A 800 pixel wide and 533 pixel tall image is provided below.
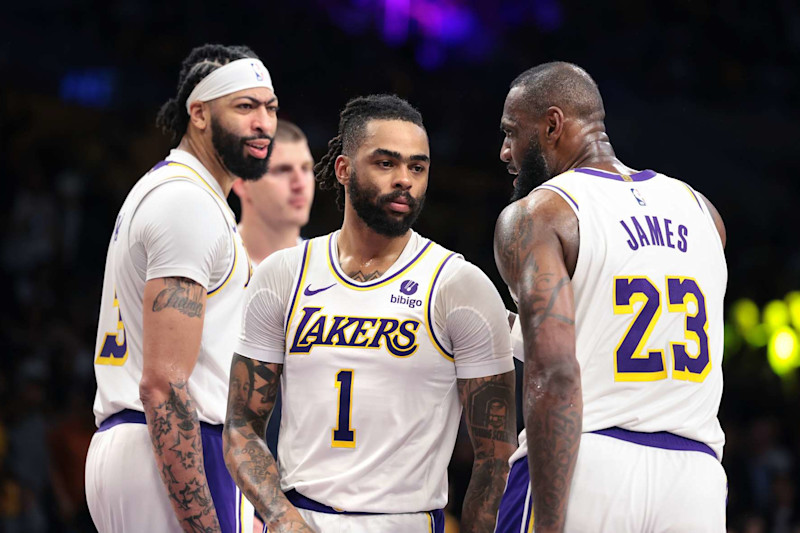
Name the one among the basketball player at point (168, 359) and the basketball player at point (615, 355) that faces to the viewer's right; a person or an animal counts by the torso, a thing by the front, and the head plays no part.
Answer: the basketball player at point (168, 359)

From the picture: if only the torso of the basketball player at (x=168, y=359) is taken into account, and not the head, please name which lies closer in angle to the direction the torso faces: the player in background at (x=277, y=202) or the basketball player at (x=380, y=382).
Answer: the basketball player

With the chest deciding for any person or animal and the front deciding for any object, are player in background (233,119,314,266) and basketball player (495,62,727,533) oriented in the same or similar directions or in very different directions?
very different directions

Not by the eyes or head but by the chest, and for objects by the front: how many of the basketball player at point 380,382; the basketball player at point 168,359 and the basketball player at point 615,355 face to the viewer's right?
1

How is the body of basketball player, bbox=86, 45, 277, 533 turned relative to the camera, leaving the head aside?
to the viewer's right

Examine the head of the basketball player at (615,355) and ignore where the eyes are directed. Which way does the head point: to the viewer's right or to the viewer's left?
to the viewer's left

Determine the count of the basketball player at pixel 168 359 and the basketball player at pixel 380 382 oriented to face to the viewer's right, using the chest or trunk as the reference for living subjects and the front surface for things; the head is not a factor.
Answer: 1

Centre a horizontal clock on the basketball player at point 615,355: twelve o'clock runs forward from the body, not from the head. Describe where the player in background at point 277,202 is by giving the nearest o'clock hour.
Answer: The player in background is roughly at 12 o'clock from the basketball player.

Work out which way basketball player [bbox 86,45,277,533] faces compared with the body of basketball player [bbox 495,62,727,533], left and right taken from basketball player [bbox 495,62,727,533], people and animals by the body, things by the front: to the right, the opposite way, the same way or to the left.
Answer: to the right

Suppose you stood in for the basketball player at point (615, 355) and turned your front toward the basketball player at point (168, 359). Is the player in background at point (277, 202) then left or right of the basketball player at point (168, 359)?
right

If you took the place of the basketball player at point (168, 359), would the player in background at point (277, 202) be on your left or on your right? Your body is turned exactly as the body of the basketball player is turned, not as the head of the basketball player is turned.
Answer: on your left

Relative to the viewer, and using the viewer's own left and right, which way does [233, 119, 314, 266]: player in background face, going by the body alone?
facing the viewer and to the right of the viewer

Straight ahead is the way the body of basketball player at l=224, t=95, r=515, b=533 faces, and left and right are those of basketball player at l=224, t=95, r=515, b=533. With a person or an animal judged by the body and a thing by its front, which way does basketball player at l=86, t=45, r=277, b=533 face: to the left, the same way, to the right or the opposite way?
to the left

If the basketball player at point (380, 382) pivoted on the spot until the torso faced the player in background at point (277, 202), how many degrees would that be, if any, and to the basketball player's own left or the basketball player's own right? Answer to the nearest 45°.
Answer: approximately 180°

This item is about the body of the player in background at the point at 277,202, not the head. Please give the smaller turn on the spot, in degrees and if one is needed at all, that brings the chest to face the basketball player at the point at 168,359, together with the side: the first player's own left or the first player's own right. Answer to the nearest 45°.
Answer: approximately 45° to the first player's own right

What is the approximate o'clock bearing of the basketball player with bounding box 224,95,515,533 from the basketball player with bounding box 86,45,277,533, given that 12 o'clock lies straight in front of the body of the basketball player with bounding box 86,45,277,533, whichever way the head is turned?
the basketball player with bounding box 224,95,515,533 is roughly at 1 o'clock from the basketball player with bounding box 86,45,277,533.

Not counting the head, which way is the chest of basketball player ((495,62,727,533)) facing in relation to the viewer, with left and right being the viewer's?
facing away from the viewer and to the left of the viewer
